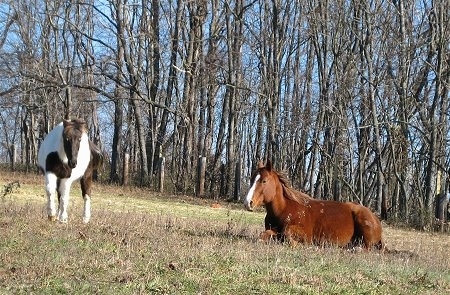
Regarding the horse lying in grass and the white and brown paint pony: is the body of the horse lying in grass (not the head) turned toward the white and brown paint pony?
yes

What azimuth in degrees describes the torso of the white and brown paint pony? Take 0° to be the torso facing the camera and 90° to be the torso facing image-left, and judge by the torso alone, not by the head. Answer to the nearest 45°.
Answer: approximately 0°

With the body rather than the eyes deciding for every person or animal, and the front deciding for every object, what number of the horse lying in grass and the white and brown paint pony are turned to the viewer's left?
1

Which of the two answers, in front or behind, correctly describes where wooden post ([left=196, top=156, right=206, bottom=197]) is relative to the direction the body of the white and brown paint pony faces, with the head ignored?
behind

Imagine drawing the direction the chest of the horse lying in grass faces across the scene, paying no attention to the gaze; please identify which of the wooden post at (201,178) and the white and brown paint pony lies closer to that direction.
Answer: the white and brown paint pony

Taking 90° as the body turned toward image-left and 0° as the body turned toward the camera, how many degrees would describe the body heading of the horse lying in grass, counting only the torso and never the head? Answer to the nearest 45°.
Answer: approximately 90°

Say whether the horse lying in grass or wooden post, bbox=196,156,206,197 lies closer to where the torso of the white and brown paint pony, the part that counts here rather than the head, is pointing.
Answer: the horse lying in grass

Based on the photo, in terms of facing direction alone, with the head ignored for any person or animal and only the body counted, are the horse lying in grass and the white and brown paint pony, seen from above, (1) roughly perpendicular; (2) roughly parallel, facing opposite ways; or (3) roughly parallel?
roughly perpendicular

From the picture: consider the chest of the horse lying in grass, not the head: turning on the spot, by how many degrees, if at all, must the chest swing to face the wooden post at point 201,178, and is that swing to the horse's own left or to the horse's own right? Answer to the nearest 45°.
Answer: approximately 90° to the horse's own right

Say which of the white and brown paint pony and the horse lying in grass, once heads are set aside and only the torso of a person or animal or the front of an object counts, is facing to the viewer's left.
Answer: the horse lying in grass
